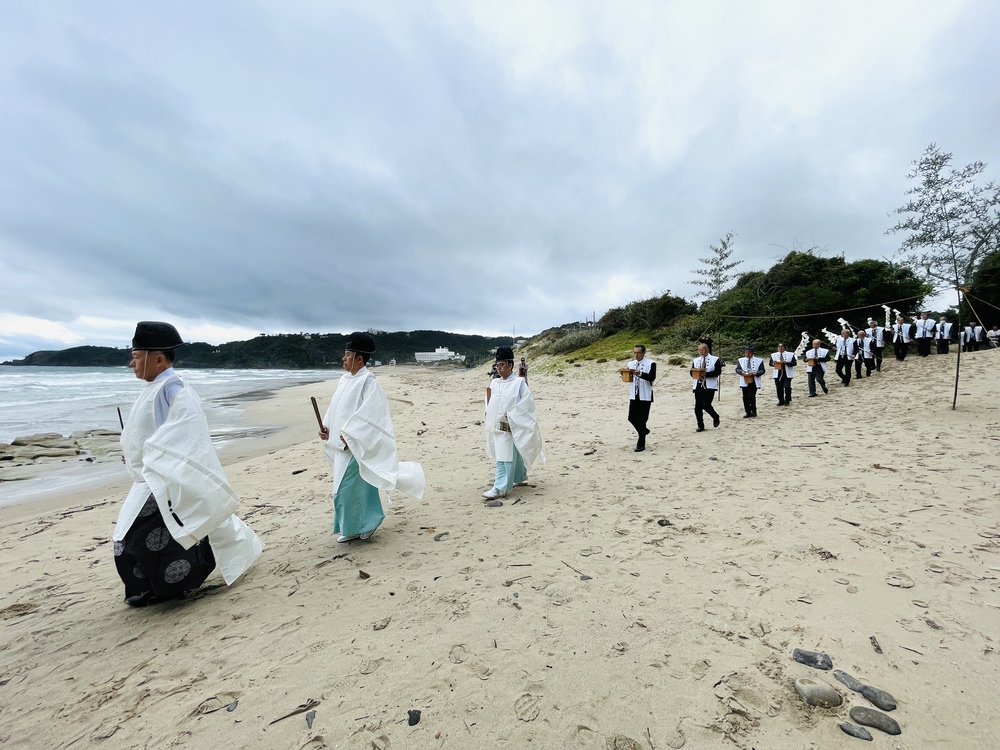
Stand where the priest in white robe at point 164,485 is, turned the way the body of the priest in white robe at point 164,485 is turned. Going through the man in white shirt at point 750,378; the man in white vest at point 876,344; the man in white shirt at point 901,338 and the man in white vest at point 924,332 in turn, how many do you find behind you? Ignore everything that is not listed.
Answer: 4

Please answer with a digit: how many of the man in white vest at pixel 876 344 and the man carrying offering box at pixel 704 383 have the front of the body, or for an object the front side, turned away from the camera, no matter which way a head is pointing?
0

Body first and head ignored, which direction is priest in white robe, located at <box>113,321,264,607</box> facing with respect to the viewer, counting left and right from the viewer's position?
facing to the left of the viewer

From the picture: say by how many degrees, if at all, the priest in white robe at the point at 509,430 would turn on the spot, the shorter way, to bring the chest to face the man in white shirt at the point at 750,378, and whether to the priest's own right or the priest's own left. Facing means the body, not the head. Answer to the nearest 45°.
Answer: approximately 180°

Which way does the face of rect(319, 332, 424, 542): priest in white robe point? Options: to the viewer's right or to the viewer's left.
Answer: to the viewer's left

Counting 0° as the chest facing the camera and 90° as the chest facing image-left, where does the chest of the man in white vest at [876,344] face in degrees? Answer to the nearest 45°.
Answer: approximately 45°

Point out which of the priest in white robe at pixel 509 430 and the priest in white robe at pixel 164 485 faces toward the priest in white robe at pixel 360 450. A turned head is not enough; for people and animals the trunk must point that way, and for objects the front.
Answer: the priest in white robe at pixel 509 430

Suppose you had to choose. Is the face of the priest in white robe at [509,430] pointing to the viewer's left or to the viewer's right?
to the viewer's left

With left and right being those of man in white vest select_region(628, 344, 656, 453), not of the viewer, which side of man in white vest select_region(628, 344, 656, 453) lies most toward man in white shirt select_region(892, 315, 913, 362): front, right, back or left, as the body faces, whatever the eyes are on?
back

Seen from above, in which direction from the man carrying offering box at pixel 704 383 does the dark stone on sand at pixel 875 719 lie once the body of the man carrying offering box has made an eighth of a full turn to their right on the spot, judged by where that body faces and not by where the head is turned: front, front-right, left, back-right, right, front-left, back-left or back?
left

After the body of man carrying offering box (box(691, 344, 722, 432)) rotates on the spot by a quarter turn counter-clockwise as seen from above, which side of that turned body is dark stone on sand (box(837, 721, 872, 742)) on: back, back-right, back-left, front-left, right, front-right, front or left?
front-right

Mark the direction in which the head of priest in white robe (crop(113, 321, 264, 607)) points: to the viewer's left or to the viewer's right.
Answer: to the viewer's left

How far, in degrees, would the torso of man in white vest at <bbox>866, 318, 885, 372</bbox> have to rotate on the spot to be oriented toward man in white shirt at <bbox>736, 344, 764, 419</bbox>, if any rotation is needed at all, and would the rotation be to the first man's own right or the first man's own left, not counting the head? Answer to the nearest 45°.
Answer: approximately 45° to the first man's own left

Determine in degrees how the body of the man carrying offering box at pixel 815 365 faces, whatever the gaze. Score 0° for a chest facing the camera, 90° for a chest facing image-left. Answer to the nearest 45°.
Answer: approximately 45°

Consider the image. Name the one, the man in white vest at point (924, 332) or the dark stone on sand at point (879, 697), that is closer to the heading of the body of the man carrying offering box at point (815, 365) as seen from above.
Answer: the dark stone on sand
